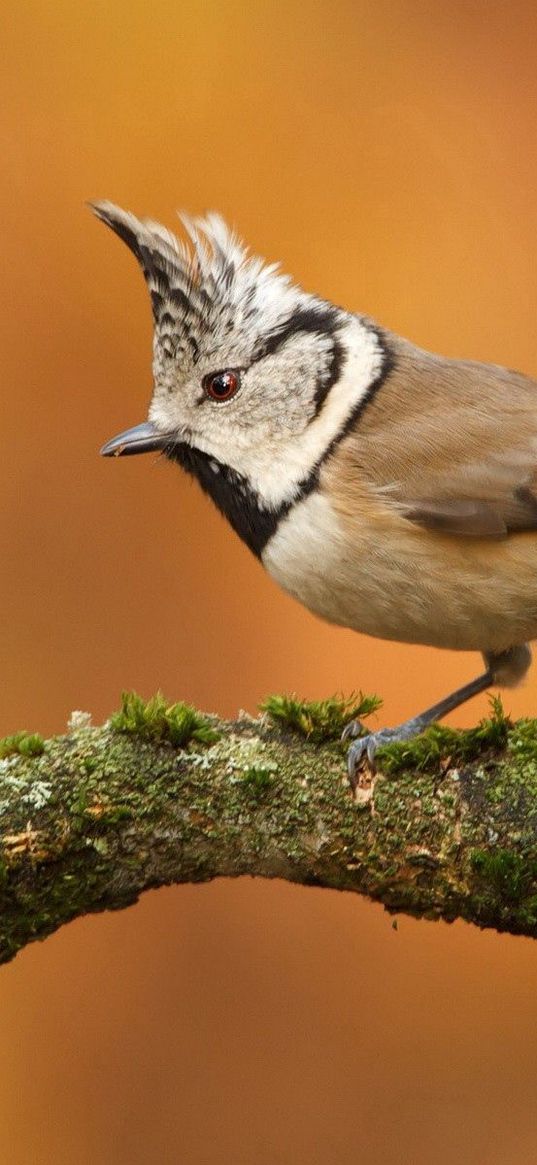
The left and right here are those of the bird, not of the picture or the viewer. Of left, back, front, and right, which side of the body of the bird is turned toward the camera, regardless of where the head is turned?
left
